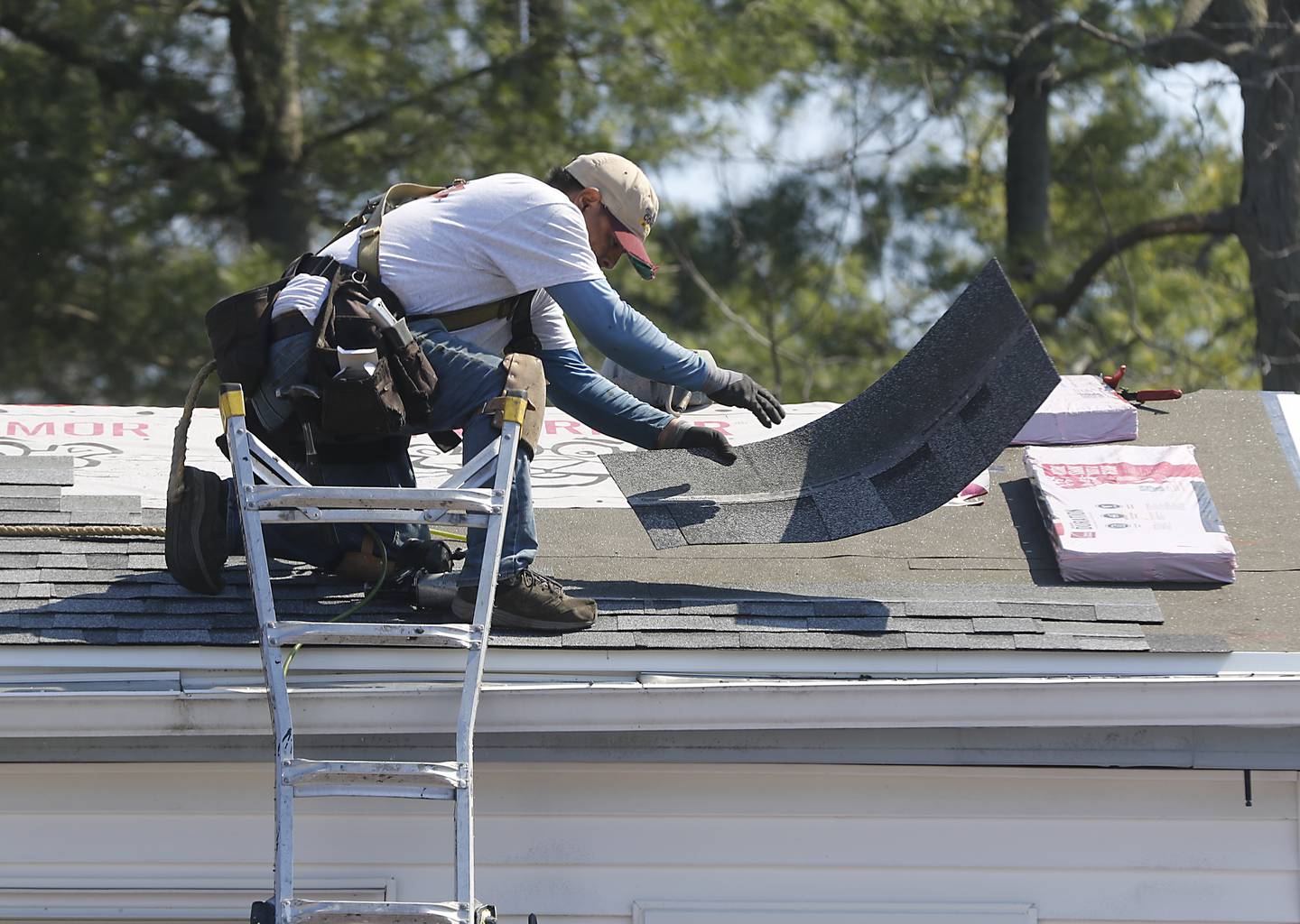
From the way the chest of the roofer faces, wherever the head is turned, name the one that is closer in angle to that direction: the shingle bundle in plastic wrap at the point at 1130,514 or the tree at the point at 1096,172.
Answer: the shingle bundle in plastic wrap

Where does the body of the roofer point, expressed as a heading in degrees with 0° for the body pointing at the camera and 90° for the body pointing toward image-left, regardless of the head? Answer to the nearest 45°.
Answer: approximately 270°

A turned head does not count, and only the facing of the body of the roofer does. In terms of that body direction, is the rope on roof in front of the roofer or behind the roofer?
behind

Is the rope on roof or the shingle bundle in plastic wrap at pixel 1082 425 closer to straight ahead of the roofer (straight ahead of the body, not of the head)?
the shingle bundle in plastic wrap

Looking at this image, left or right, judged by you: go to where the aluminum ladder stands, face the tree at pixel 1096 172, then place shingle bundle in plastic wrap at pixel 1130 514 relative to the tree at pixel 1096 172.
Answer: right

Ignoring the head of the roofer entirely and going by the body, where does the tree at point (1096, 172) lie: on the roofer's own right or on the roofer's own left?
on the roofer's own left

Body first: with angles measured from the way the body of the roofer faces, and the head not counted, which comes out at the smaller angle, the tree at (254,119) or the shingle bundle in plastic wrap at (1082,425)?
the shingle bundle in plastic wrap

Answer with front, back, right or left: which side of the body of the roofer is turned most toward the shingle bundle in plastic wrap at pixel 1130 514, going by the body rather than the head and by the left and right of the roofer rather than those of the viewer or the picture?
front

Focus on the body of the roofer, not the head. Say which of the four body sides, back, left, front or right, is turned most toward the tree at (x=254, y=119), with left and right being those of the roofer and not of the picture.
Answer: left

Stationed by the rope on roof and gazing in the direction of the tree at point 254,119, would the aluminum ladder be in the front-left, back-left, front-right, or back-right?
back-right
